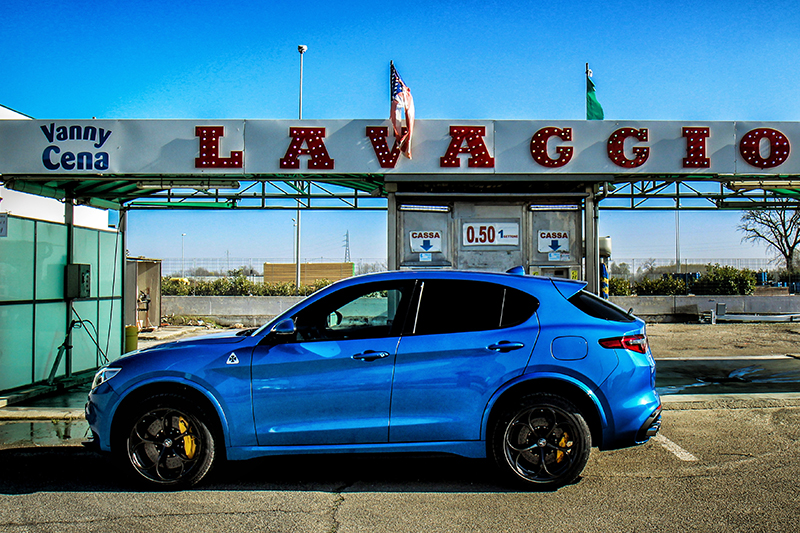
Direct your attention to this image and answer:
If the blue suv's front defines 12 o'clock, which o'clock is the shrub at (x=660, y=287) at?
The shrub is roughly at 4 o'clock from the blue suv.

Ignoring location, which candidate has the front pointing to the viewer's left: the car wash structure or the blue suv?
the blue suv

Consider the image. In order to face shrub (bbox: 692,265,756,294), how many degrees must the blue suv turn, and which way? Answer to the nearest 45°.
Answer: approximately 135° to its right

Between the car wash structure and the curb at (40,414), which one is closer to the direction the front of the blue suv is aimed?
the curb

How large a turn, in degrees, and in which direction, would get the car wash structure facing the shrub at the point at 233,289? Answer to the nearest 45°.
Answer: approximately 135° to its right

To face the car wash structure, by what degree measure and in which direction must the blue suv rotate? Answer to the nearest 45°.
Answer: approximately 90° to its right

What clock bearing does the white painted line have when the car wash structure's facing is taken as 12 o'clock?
The white painted line is roughly at 11 o'clock from the car wash structure.

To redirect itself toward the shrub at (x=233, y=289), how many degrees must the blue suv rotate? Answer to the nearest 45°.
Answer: approximately 90° to its right

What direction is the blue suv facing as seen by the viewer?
to the viewer's left

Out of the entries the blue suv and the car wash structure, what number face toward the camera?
1

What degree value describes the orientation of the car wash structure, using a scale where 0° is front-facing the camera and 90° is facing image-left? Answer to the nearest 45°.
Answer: approximately 0°

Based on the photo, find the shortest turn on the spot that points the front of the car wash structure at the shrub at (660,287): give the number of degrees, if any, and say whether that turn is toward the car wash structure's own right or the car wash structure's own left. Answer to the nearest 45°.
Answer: approximately 135° to the car wash structure's own left

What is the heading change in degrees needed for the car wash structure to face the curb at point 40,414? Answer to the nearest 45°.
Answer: approximately 90° to its right

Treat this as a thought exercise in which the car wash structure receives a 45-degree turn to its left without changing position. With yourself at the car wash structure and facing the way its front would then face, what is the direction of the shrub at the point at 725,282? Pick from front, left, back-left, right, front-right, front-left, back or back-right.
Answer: left

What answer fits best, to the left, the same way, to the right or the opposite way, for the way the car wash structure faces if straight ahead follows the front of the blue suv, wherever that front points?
to the left
